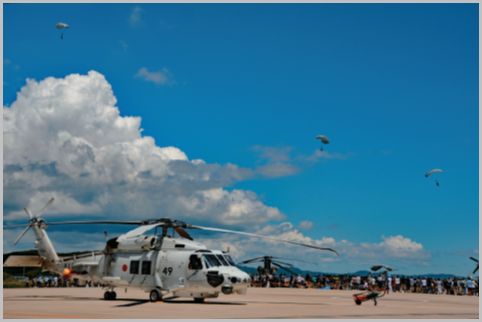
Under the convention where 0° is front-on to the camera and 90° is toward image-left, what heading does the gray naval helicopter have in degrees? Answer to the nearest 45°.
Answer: approximately 315°
